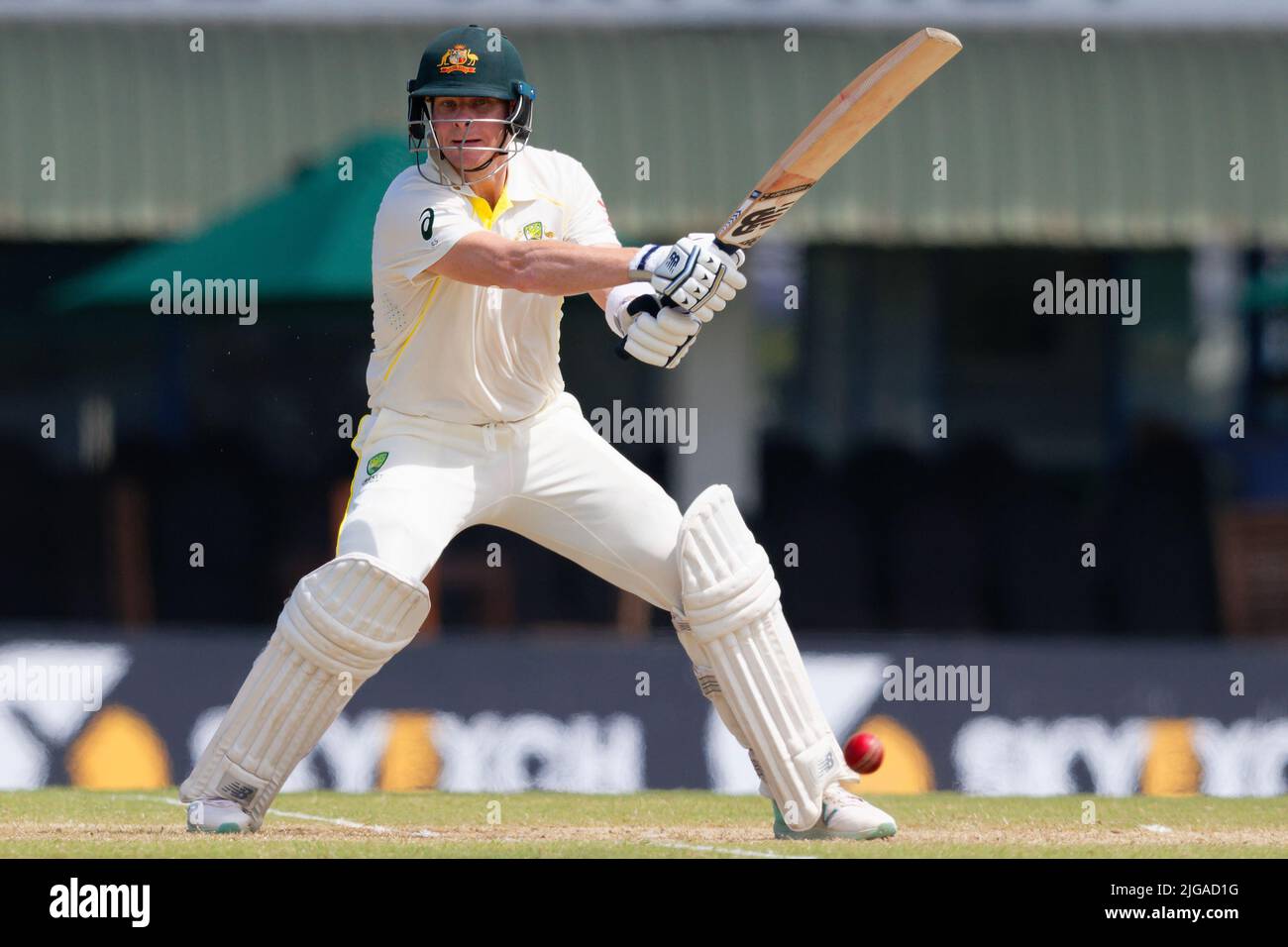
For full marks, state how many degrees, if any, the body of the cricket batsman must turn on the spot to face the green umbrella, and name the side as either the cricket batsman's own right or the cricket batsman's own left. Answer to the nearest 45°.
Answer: approximately 180°

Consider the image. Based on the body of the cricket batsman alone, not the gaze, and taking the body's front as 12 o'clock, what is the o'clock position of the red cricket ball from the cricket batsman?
The red cricket ball is roughly at 8 o'clock from the cricket batsman.

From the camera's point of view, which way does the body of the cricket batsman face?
toward the camera
